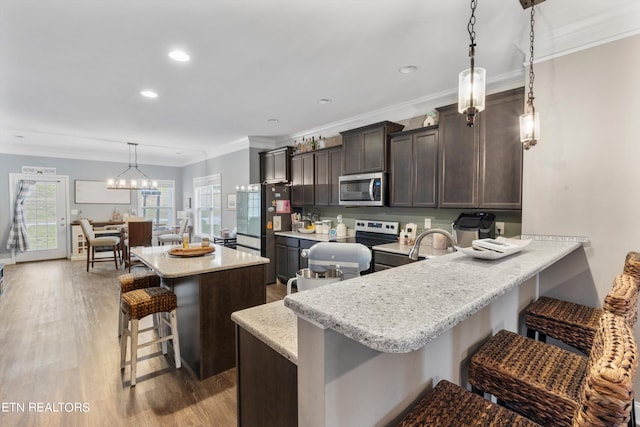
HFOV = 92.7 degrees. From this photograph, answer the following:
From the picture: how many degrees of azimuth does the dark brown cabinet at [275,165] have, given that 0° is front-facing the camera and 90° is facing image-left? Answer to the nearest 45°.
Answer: approximately 45°

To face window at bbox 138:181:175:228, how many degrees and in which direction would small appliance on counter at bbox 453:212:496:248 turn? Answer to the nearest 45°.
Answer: approximately 45° to its right

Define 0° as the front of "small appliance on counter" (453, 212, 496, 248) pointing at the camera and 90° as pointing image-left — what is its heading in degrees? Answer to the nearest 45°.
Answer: approximately 45°

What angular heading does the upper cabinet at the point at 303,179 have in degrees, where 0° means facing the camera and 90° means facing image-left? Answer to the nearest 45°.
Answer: approximately 45°

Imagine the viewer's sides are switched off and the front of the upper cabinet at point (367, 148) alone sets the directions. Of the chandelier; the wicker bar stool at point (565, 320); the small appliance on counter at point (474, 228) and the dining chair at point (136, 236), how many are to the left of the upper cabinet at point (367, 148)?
2

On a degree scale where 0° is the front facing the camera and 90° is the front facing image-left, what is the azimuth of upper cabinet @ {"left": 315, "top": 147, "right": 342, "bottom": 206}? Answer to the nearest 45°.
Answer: approximately 45°

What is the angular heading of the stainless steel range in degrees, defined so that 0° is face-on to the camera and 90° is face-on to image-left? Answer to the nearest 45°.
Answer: approximately 45°

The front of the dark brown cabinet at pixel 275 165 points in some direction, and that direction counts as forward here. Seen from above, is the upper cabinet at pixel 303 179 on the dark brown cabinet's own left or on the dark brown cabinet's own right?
on the dark brown cabinet's own left

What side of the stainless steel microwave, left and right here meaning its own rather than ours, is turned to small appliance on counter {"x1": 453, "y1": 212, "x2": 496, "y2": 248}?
left

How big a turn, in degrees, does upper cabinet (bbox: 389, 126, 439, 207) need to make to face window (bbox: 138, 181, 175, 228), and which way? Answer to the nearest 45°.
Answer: approximately 90° to its right

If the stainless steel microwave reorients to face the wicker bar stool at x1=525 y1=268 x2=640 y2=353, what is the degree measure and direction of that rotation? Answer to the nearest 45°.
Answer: approximately 90° to its left

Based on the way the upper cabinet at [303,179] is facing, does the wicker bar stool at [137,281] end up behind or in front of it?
in front
